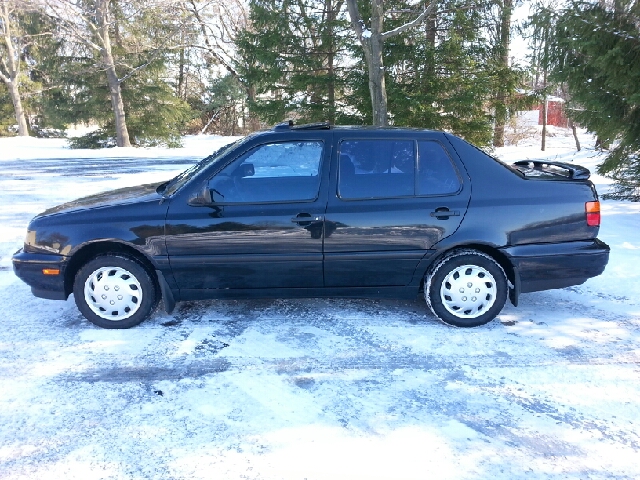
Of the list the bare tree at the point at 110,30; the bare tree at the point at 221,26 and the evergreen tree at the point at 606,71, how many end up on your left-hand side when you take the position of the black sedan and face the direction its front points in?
0

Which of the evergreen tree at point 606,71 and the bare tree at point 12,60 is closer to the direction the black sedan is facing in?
the bare tree

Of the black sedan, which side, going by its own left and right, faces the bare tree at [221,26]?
right

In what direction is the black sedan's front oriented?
to the viewer's left

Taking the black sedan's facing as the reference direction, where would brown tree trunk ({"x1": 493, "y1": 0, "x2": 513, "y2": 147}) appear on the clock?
The brown tree trunk is roughly at 4 o'clock from the black sedan.

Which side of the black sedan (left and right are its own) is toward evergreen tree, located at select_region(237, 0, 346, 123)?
right

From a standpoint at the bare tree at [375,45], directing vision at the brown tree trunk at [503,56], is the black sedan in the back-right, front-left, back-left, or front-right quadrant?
back-right

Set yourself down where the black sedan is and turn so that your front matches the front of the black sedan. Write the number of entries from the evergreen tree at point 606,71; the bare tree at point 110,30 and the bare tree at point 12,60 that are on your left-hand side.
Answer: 0

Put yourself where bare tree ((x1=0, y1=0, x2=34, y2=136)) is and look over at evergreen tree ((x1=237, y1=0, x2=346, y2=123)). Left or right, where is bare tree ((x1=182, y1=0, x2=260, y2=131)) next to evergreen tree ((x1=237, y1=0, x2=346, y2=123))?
left

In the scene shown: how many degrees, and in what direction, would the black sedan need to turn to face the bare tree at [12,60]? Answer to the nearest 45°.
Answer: approximately 45° to its right

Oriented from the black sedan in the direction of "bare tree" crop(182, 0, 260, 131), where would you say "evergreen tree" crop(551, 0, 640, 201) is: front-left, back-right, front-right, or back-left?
front-right

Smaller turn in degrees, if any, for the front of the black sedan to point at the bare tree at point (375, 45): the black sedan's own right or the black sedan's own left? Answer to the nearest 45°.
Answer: approximately 90° to the black sedan's own right
